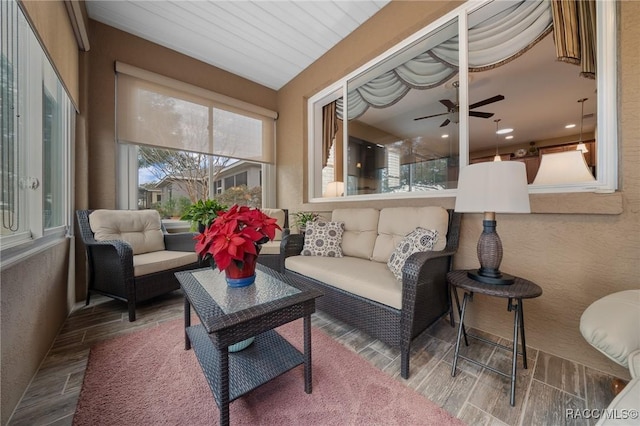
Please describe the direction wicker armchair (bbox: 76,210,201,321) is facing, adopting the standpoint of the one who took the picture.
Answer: facing the viewer and to the right of the viewer

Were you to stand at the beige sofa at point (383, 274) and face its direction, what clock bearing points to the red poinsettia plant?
The red poinsettia plant is roughly at 12 o'clock from the beige sofa.

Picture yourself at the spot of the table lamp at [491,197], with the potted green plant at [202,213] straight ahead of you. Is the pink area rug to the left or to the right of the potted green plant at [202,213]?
left

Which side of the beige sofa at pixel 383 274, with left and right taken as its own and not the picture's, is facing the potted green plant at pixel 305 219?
right

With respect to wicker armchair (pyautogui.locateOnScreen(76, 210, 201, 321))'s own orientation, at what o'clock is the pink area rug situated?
The pink area rug is roughly at 1 o'clock from the wicker armchair.

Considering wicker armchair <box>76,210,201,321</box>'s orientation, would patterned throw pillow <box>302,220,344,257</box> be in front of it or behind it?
in front

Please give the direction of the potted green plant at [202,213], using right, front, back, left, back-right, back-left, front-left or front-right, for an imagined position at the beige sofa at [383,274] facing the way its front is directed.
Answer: front-right

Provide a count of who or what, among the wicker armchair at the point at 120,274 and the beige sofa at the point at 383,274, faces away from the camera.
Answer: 0

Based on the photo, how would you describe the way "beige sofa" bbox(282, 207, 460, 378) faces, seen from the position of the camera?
facing the viewer and to the left of the viewer

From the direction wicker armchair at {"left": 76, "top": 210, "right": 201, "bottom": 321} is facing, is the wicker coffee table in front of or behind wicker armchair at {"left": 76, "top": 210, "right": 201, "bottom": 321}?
in front
